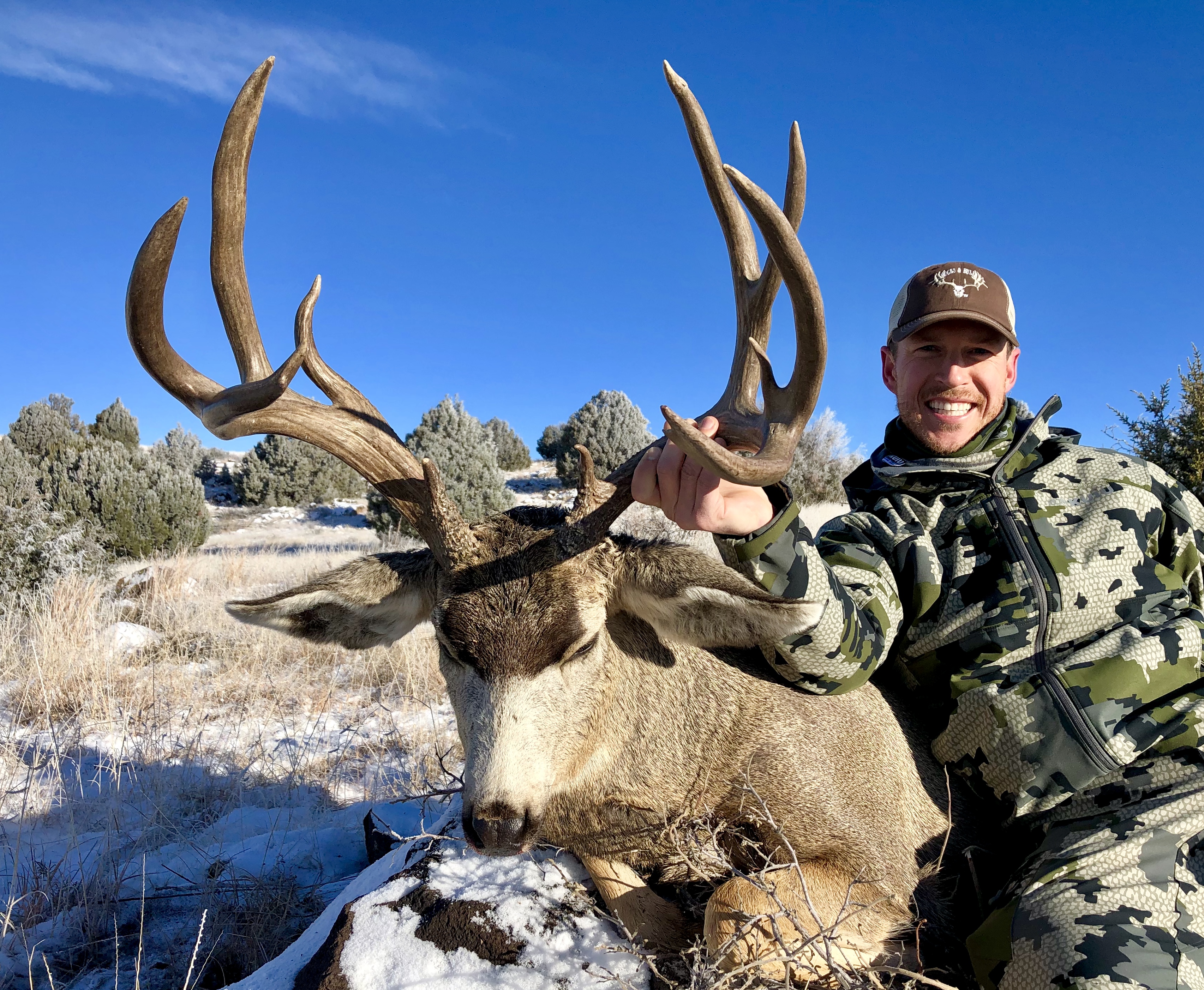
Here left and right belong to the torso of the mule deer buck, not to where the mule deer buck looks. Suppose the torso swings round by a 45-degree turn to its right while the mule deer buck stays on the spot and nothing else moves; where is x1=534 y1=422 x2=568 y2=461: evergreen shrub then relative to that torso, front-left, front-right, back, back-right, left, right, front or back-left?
right

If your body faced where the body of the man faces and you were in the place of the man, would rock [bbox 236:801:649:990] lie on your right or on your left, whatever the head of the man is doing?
on your right

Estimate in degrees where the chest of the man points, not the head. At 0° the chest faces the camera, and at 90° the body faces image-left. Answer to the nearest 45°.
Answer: approximately 0°

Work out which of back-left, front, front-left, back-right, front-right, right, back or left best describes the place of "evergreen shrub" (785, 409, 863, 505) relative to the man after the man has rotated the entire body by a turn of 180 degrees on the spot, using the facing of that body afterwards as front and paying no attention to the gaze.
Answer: front

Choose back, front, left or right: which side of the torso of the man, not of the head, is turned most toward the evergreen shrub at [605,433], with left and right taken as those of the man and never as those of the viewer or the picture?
back

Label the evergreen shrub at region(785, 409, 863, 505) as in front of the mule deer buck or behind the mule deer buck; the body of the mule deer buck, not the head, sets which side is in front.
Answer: behind

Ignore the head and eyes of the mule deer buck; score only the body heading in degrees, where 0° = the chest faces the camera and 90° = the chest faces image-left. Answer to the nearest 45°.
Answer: approximately 45°

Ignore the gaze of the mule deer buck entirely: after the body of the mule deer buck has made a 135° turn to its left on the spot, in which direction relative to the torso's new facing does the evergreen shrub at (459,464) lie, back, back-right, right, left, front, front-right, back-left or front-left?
left

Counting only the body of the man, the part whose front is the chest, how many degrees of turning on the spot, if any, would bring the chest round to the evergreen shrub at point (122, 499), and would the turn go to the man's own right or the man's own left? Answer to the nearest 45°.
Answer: approximately 135° to the man's own right

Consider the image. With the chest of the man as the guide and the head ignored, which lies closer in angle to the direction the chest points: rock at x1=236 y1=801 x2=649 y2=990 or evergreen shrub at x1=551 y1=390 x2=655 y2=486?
the rock

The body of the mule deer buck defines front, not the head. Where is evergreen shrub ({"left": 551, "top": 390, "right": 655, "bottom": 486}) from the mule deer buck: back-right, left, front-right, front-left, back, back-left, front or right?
back-right
